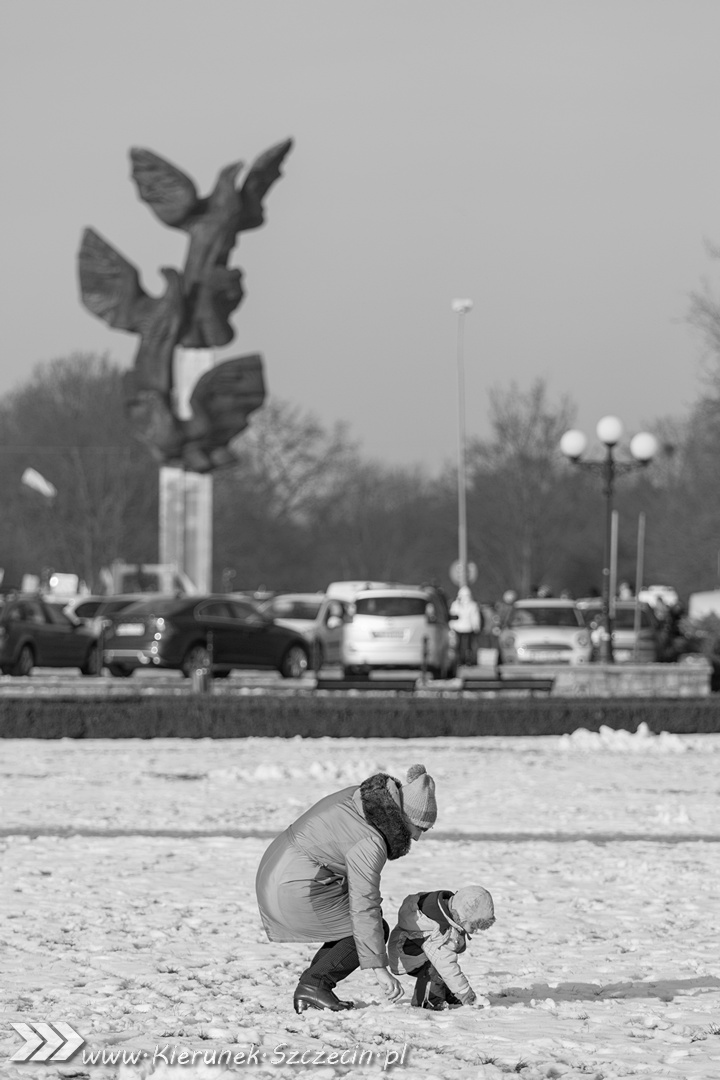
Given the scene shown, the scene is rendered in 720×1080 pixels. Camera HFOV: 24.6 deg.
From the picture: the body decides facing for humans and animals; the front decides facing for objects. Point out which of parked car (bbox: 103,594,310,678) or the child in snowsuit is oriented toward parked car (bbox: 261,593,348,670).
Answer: parked car (bbox: 103,594,310,678)

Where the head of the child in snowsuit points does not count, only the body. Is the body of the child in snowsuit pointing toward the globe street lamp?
no

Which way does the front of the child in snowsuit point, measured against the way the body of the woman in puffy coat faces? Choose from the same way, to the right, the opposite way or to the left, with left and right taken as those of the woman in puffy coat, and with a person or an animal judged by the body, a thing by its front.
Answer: the same way

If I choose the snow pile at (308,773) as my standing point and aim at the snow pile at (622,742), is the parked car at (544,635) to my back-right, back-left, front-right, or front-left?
front-left

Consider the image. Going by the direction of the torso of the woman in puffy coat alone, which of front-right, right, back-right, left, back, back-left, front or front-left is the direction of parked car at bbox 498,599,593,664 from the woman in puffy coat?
left

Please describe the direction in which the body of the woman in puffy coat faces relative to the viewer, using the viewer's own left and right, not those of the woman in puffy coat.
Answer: facing to the right of the viewer

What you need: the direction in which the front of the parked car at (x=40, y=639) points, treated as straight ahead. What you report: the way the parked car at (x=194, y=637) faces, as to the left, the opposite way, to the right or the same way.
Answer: the same way

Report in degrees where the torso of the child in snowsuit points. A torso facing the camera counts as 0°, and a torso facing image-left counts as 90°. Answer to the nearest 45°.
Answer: approximately 270°

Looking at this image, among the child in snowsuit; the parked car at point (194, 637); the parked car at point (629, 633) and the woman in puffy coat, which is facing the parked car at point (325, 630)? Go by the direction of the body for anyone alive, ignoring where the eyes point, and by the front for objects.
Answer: the parked car at point (194, 637)

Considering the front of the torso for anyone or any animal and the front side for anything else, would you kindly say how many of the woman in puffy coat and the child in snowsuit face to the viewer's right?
2

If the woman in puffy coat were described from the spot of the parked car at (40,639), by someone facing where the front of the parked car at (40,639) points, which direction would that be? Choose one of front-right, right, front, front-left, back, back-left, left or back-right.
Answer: back-right

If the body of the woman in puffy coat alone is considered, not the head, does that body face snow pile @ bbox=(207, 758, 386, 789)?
no

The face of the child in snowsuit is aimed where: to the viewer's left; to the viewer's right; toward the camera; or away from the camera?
to the viewer's right

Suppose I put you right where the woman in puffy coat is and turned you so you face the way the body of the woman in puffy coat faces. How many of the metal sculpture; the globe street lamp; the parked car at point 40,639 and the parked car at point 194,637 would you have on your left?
4
